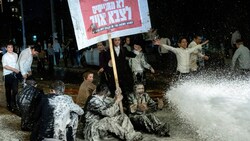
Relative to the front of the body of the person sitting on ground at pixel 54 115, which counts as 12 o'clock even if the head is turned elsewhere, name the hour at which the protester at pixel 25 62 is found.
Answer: The protester is roughly at 10 o'clock from the person sitting on ground.

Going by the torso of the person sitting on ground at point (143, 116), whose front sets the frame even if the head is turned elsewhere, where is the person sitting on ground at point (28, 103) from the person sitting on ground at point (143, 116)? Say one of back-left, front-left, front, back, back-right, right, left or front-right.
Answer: back-right

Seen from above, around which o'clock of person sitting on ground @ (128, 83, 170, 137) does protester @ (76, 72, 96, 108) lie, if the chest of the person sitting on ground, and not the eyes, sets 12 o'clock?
The protester is roughly at 5 o'clock from the person sitting on ground.

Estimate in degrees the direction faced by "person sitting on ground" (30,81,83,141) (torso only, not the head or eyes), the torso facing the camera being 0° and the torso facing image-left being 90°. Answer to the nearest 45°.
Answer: approximately 225°

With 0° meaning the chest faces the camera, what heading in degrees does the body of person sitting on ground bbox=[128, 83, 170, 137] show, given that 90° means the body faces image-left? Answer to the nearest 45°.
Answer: approximately 315°

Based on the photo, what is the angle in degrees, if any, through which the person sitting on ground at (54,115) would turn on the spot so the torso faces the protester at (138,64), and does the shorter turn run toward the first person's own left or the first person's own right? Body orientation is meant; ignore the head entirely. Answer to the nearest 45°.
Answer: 0° — they already face them
